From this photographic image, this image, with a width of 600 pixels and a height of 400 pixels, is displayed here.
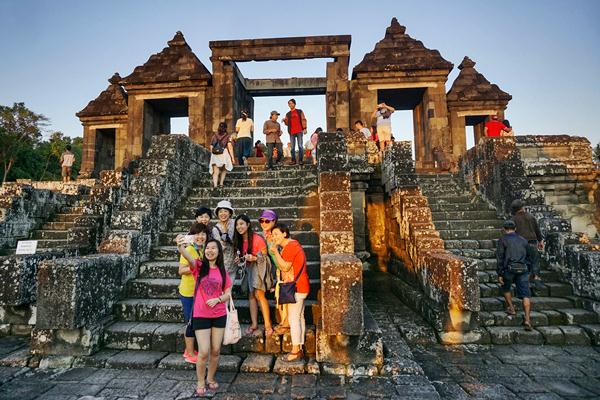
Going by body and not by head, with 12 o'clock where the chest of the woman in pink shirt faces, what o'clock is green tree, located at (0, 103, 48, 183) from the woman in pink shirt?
The green tree is roughly at 5 o'clock from the woman in pink shirt.

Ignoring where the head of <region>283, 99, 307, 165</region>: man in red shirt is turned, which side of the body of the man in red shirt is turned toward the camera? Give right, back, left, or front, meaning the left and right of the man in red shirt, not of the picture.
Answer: front

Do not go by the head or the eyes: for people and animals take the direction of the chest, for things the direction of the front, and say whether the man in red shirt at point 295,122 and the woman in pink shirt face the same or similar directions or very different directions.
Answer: same or similar directions

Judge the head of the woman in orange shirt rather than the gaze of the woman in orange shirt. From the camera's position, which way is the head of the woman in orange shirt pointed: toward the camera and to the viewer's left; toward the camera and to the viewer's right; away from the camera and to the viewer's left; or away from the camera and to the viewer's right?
toward the camera and to the viewer's left

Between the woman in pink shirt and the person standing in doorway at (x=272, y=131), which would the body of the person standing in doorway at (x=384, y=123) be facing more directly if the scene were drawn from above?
the woman in pink shirt

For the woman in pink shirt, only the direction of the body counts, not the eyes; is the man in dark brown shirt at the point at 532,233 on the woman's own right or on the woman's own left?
on the woman's own left

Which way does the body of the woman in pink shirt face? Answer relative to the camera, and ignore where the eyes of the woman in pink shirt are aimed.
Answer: toward the camera

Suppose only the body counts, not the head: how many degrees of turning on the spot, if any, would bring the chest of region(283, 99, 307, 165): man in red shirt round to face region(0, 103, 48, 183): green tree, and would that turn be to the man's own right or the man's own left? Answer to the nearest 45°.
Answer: approximately 135° to the man's own right

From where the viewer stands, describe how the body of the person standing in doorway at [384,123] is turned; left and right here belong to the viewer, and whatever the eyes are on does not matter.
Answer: facing the viewer
